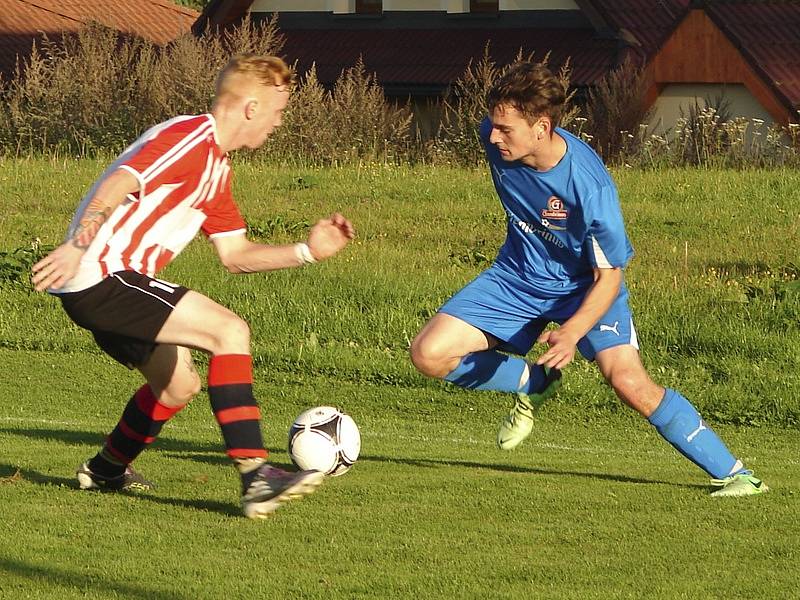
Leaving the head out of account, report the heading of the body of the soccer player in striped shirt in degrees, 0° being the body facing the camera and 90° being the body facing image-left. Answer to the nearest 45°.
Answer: approximately 270°

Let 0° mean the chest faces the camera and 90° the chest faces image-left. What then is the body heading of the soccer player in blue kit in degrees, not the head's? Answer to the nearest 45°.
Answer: approximately 45°

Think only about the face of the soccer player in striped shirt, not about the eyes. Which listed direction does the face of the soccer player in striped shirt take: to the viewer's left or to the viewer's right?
to the viewer's right

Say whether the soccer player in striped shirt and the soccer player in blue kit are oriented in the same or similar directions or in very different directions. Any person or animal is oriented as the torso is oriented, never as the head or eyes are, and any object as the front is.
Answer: very different directions

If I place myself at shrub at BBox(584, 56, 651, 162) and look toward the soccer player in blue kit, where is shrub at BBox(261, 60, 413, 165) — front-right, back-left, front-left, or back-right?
front-right

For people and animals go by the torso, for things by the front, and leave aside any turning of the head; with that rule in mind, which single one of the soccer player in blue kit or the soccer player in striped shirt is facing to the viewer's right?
the soccer player in striped shirt

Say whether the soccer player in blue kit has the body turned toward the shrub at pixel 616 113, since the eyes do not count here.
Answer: no

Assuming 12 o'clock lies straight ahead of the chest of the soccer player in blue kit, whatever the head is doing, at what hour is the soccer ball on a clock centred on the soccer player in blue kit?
The soccer ball is roughly at 1 o'clock from the soccer player in blue kit.

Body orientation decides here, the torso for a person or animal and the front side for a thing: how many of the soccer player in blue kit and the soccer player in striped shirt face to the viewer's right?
1

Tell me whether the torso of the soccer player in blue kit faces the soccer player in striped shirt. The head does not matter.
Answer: yes

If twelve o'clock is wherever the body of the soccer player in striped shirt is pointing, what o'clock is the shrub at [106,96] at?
The shrub is roughly at 9 o'clock from the soccer player in striped shirt.

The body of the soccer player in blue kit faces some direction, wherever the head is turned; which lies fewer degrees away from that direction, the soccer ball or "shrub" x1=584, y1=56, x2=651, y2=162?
the soccer ball

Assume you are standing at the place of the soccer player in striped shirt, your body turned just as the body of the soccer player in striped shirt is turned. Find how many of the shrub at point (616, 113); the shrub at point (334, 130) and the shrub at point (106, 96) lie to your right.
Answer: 0
